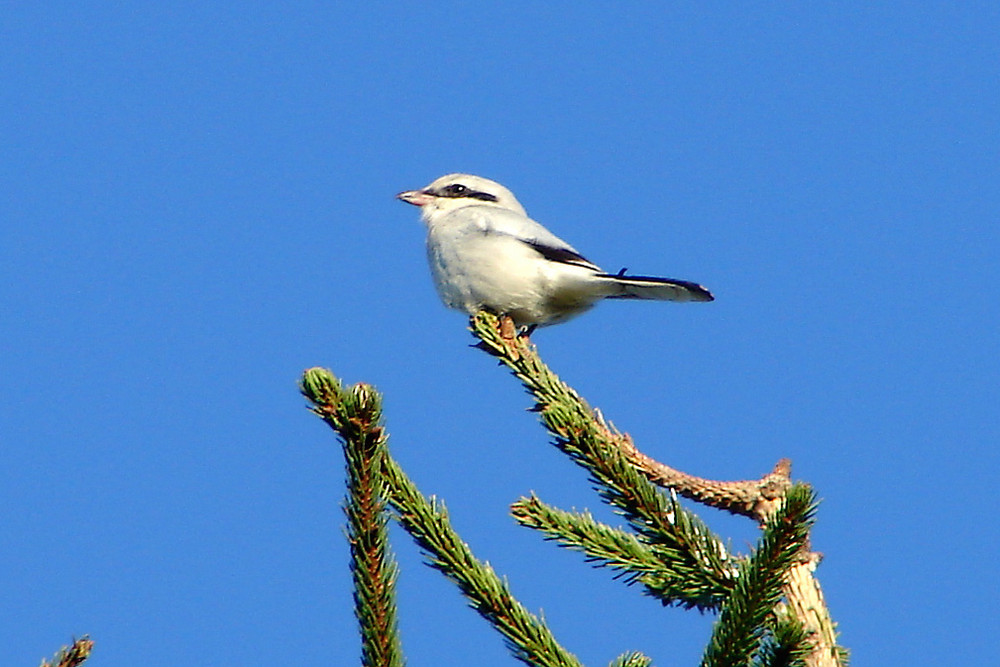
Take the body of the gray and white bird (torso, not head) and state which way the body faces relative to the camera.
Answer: to the viewer's left
